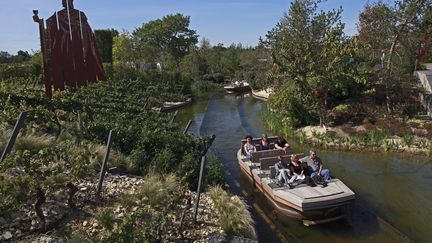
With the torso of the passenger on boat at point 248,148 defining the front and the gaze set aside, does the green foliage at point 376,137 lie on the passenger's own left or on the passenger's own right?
on the passenger's own left

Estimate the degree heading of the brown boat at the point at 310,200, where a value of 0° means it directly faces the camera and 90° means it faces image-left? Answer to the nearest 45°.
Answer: approximately 315°

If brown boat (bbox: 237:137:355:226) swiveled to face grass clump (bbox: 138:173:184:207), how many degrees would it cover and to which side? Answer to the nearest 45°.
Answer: approximately 90° to its right

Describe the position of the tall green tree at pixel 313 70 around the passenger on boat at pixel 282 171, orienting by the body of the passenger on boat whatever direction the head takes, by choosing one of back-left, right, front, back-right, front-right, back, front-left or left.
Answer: back-left

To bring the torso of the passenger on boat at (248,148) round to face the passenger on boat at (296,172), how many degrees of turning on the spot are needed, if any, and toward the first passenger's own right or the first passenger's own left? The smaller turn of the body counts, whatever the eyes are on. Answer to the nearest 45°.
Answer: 0° — they already face them

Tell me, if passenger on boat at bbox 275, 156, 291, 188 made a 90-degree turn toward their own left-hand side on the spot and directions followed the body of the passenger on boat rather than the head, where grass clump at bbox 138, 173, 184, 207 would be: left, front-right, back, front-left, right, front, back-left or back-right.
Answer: back

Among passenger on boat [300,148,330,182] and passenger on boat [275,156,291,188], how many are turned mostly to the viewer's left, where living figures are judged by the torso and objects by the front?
0

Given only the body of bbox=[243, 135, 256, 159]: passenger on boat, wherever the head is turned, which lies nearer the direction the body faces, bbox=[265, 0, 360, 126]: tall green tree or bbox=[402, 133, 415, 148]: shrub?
the shrub

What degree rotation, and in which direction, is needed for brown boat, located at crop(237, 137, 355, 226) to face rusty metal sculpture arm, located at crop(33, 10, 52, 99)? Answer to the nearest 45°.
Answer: approximately 135° to its right

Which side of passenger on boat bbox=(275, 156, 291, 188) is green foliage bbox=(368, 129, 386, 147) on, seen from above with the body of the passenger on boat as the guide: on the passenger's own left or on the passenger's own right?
on the passenger's own left

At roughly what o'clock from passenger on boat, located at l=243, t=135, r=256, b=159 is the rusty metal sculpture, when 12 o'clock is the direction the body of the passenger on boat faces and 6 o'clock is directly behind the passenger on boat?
The rusty metal sculpture is roughly at 5 o'clock from the passenger on boat.

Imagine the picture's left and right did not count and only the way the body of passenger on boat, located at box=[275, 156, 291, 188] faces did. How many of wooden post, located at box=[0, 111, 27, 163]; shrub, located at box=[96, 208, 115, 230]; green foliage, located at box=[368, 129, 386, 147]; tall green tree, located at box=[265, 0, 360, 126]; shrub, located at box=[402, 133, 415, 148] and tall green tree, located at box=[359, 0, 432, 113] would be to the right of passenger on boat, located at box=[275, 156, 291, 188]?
2

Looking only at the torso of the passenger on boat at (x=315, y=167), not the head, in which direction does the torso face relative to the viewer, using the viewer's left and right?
facing the viewer and to the right of the viewer

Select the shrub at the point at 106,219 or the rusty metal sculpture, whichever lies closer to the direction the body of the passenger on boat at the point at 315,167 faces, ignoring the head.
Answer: the shrub

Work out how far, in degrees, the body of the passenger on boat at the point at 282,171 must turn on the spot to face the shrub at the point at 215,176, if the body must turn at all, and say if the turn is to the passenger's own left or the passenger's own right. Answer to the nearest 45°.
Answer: approximately 135° to the passenger's own right

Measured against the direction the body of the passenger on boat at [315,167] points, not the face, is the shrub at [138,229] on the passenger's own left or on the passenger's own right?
on the passenger's own right

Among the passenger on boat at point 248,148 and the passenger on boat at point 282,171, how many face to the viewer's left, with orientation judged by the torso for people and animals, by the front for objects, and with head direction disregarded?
0
